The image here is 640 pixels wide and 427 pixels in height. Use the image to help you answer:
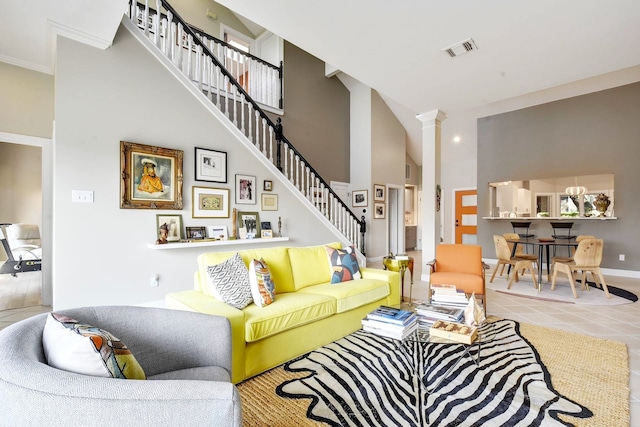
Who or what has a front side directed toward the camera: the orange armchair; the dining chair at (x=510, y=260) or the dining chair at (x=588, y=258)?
the orange armchair

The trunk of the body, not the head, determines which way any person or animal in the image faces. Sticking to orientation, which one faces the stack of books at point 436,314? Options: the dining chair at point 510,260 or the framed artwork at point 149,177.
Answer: the framed artwork

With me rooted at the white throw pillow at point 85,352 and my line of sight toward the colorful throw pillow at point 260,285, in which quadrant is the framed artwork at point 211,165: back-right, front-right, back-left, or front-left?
front-left

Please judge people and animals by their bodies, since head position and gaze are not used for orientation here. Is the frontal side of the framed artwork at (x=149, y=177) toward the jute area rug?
yes

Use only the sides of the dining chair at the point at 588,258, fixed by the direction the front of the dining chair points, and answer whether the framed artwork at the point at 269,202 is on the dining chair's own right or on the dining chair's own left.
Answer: on the dining chair's own left

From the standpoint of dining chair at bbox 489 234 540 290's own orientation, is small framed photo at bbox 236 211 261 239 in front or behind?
behind

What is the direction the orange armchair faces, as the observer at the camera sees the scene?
facing the viewer

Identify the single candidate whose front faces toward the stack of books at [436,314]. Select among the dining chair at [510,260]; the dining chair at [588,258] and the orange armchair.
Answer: the orange armchair

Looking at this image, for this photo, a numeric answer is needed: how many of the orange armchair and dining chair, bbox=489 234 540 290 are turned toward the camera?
1

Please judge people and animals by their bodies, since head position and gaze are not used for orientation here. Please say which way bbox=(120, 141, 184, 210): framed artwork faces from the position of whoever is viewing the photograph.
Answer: facing the viewer and to the right of the viewer

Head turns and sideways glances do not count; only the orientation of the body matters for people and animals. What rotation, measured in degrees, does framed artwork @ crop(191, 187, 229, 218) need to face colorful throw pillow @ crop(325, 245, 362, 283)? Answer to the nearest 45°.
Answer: approximately 90° to its left
